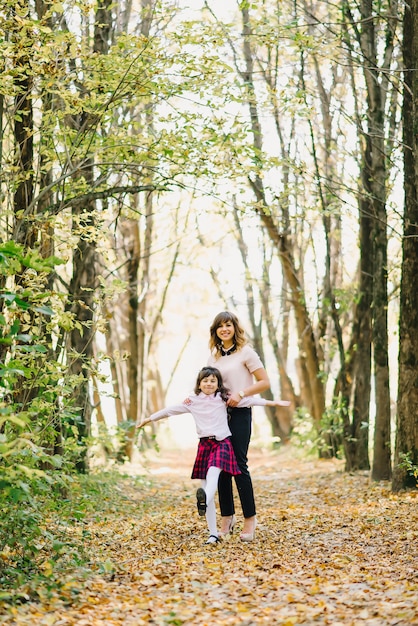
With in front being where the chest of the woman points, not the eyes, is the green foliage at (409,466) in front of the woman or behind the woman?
behind
